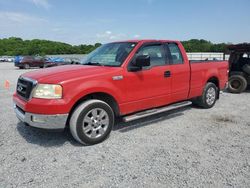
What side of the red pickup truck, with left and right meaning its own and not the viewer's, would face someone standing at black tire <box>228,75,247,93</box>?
back

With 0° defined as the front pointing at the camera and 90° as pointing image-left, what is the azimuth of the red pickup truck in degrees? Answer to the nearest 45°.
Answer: approximately 45°
